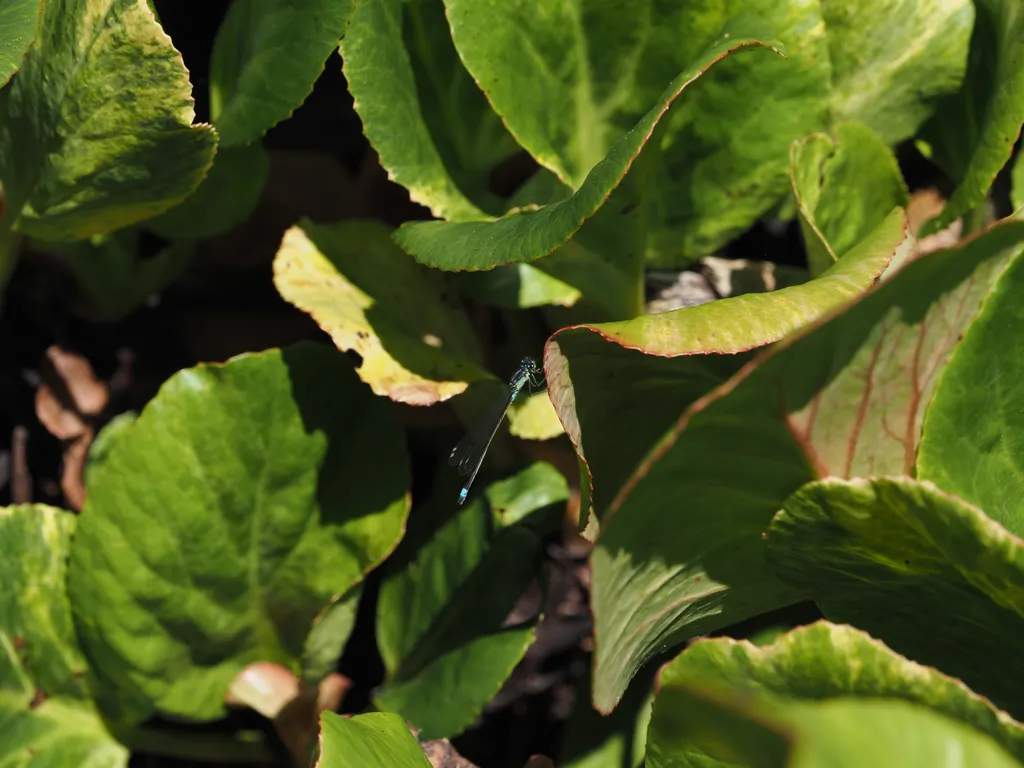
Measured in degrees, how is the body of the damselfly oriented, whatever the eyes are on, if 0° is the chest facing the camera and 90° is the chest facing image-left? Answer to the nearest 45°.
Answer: approximately 270°
